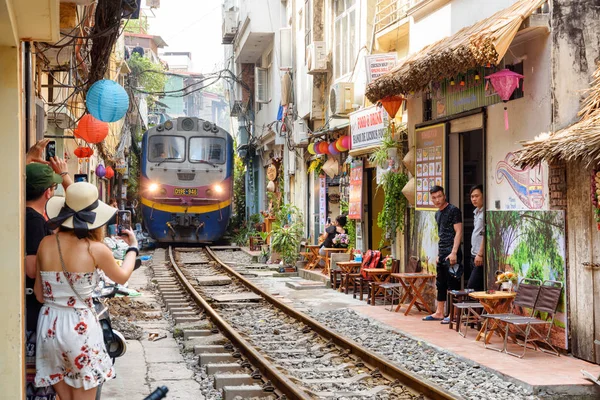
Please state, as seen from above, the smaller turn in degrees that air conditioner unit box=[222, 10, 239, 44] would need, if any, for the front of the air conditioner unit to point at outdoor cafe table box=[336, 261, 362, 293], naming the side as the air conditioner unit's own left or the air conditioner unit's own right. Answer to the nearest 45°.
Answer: approximately 45° to the air conditioner unit's own left

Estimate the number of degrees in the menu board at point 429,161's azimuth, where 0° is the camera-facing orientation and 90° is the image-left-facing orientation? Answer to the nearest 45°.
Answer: approximately 45°

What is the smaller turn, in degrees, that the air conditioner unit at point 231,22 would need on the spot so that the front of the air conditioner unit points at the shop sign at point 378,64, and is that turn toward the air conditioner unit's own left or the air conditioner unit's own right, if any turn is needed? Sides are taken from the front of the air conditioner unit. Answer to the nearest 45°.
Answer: approximately 45° to the air conditioner unit's own left

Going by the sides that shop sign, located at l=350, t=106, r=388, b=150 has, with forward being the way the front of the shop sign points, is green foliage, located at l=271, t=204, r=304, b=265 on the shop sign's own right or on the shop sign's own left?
on the shop sign's own right

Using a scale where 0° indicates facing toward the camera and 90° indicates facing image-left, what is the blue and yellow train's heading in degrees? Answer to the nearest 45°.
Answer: approximately 0°

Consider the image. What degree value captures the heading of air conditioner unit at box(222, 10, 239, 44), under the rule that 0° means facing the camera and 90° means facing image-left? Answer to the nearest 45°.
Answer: approximately 45°

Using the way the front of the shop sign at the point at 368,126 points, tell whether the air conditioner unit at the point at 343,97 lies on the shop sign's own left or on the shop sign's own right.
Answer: on the shop sign's own right
